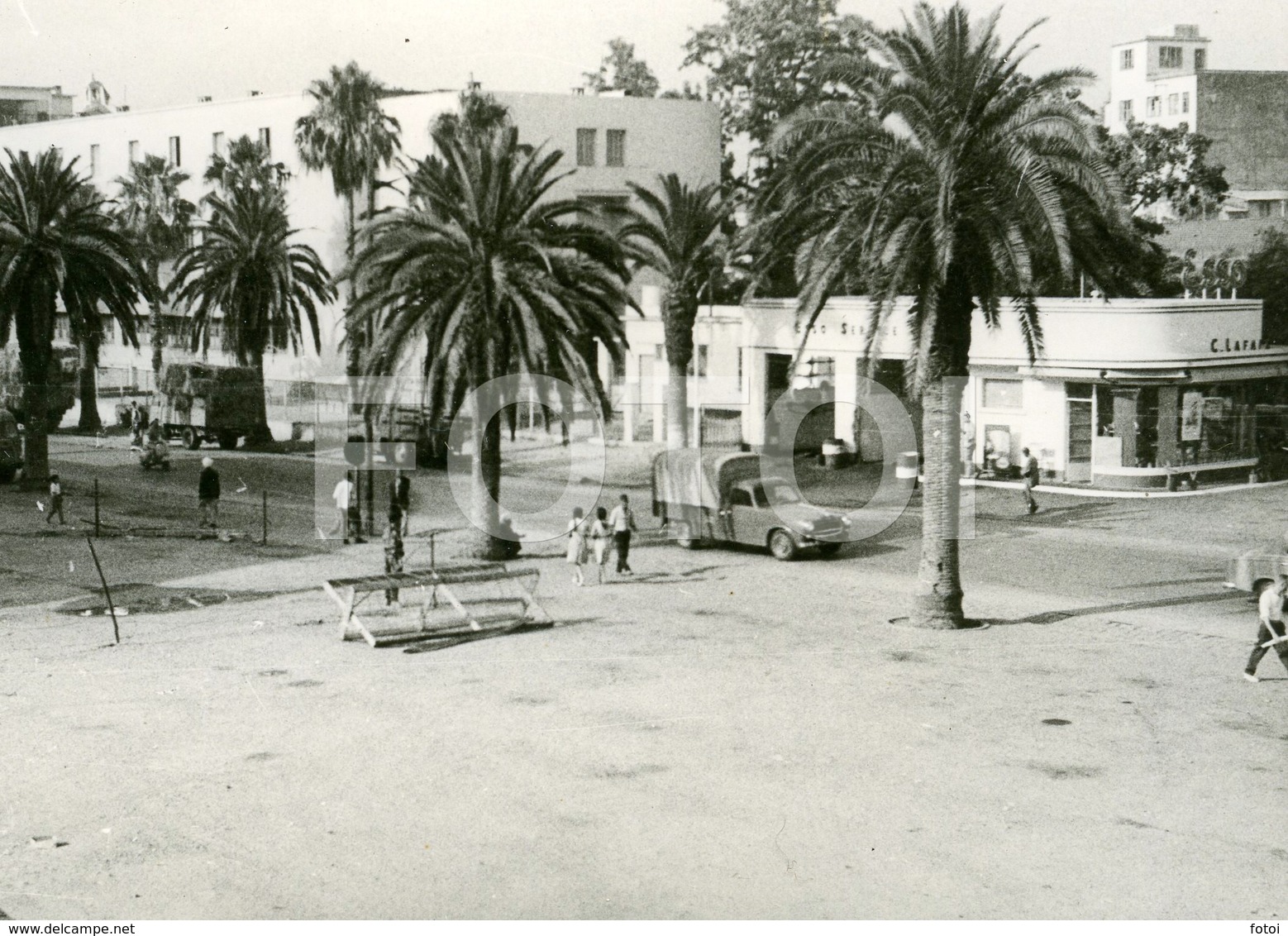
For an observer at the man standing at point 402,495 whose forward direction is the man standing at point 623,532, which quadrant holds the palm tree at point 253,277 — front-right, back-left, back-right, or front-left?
back-left

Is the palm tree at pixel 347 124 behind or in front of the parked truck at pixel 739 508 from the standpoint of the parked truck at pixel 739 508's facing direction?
behind

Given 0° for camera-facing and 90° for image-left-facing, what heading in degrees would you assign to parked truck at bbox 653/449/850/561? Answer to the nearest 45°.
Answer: approximately 315°

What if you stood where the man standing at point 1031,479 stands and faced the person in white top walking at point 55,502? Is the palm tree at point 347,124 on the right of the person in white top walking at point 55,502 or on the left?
right

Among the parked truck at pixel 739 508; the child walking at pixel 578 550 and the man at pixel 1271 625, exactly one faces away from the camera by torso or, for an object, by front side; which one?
the child walking

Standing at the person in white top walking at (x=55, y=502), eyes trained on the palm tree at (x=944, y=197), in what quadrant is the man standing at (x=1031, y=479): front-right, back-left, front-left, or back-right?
front-left

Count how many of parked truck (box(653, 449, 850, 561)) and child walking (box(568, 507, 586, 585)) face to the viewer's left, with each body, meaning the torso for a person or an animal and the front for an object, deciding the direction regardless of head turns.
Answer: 0

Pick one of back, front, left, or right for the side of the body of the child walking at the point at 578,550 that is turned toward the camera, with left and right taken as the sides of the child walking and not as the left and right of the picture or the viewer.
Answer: back

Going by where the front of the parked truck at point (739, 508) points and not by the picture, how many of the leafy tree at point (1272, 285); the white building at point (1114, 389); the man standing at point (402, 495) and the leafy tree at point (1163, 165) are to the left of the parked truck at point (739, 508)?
3
